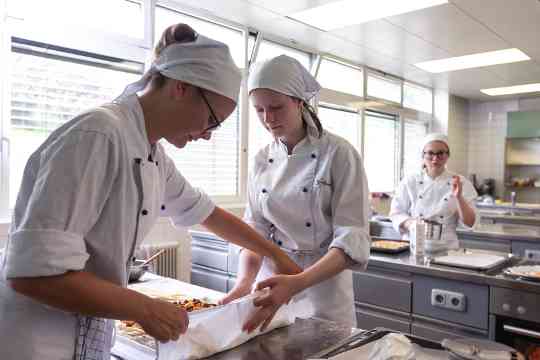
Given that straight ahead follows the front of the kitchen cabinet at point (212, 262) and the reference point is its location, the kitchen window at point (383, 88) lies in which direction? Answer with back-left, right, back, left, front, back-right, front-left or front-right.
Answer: back

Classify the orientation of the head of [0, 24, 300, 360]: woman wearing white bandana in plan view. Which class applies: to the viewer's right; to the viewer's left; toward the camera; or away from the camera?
to the viewer's right

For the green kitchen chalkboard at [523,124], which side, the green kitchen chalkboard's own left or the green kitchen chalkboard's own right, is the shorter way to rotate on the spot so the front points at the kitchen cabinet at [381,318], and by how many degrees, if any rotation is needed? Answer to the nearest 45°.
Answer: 0° — it already faces it

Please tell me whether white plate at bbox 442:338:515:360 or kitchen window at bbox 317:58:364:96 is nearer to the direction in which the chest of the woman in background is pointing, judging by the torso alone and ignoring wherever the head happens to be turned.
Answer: the white plate

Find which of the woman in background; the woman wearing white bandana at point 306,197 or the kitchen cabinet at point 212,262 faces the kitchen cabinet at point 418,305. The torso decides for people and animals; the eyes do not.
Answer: the woman in background

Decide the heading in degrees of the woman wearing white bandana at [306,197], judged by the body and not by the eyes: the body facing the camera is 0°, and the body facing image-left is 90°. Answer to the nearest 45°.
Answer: approximately 45°
